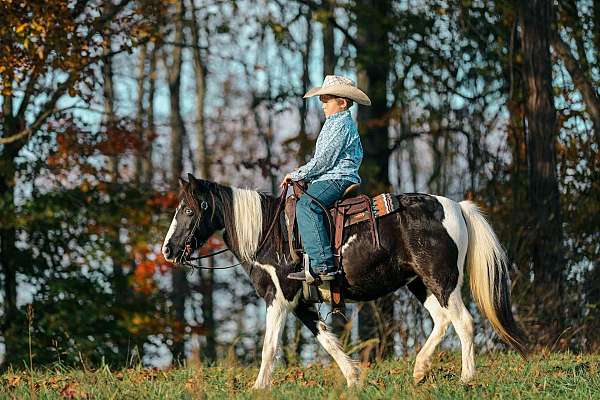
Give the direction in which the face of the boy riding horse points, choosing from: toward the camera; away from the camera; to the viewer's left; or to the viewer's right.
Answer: to the viewer's left

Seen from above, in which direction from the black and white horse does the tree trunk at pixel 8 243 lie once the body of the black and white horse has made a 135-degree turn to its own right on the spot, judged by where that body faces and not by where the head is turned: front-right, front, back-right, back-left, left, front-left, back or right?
left

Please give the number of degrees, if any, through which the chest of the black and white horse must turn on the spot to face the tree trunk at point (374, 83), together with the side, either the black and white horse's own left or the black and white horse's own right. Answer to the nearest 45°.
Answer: approximately 90° to the black and white horse's own right

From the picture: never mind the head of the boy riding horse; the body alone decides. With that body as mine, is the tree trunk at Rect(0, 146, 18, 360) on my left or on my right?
on my right

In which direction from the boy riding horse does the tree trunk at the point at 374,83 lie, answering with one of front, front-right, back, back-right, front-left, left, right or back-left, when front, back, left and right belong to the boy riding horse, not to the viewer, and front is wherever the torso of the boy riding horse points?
right

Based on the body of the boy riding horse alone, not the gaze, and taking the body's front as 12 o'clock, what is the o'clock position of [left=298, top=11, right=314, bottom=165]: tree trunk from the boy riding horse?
The tree trunk is roughly at 3 o'clock from the boy riding horse.

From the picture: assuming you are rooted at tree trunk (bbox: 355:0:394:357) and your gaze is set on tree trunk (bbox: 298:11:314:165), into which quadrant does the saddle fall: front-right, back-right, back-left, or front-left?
back-left

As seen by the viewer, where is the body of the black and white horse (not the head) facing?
to the viewer's left

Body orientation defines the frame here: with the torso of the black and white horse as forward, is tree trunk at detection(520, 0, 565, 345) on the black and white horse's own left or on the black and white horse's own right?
on the black and white horse's own right

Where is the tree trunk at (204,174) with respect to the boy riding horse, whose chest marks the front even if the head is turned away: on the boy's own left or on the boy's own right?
on the boy's own right

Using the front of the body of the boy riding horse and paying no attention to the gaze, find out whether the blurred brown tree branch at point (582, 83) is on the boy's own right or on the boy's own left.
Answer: on the boy's own right

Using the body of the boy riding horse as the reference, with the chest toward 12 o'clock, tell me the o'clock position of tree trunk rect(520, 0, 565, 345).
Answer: The tree trunk is roughly at 4 o'clock from the boy riding horse.

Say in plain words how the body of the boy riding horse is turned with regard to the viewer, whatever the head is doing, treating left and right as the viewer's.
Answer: facing to the left of the viewer
